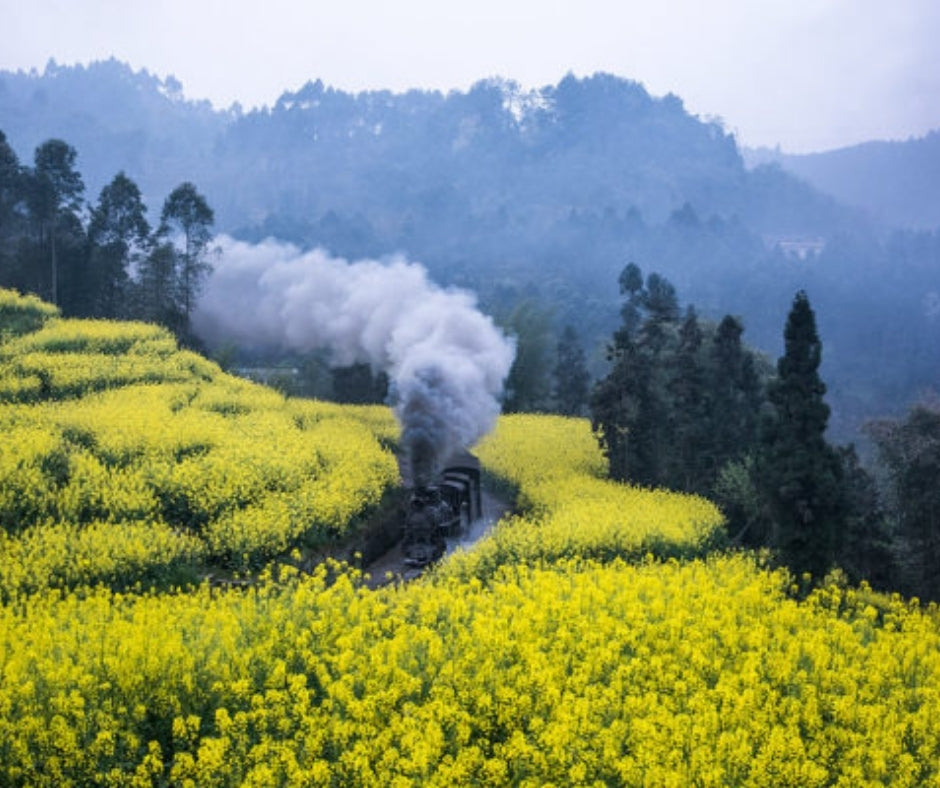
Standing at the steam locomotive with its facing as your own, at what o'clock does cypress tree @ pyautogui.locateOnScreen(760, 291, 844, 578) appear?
The cypress tree is roughly at 8 o'clock from the steam locomotive.

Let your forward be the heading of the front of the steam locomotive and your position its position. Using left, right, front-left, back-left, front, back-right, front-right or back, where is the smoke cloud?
back-right

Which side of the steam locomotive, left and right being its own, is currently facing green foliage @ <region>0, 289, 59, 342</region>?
right

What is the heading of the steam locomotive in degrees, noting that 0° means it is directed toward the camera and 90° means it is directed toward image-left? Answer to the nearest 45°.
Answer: approximately 45°
